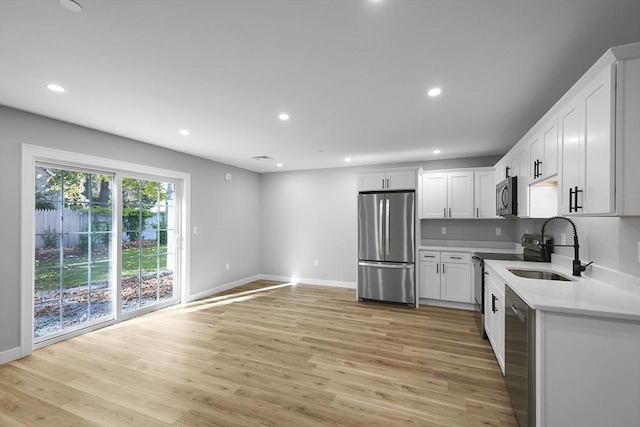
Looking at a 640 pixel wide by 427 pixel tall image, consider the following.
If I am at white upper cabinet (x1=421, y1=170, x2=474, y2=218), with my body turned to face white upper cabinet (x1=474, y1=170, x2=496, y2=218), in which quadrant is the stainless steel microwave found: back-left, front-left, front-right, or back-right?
front-right

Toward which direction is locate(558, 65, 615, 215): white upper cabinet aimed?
to the viewer's left

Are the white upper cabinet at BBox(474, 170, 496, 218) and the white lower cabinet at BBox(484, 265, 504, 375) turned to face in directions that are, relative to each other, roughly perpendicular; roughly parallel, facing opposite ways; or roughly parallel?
roughly perpendicular

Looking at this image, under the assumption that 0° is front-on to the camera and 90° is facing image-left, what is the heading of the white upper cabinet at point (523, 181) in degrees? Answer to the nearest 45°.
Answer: approximately 90°

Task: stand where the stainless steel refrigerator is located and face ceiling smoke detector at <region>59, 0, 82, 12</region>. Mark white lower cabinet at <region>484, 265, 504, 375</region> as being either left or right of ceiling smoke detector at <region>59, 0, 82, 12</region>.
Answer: left

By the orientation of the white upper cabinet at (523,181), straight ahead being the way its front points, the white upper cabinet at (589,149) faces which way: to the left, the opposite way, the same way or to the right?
the same way

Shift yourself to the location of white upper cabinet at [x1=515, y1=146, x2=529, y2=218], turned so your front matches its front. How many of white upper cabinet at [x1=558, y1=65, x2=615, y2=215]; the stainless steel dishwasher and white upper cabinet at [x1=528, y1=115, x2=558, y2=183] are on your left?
3

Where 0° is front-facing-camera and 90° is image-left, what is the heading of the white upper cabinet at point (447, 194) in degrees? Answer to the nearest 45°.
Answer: approximately 0°

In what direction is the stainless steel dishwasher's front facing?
to the viewer's left

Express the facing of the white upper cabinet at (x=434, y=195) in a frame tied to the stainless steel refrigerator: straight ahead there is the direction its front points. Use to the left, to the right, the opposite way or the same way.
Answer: the same way

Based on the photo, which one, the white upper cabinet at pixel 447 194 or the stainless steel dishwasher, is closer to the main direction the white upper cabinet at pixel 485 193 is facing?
the stainless steel dishwasher

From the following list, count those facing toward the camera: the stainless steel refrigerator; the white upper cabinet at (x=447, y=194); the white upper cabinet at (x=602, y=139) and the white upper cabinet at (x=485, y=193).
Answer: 3

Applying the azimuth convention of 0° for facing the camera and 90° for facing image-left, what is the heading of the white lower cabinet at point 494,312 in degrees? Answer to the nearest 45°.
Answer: approximately 90°

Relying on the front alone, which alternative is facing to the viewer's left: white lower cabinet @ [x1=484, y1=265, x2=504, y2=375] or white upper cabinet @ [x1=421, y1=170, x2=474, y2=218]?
the white lower cabinet

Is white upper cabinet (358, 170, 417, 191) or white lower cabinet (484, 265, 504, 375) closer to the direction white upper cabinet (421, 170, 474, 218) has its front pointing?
the white lower cabinet

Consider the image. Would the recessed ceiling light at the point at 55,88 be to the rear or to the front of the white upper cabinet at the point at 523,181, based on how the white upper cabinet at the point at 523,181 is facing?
to the front
